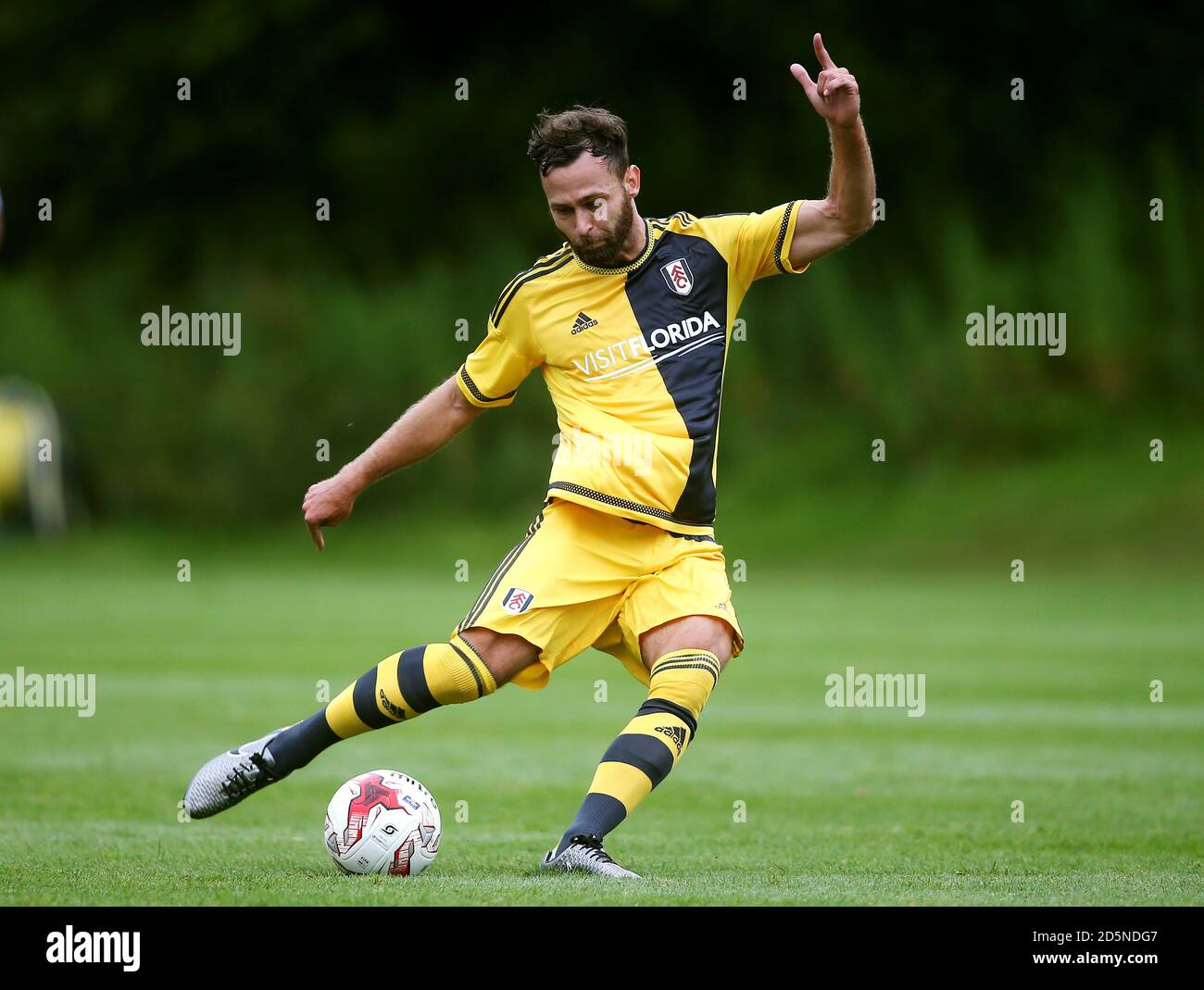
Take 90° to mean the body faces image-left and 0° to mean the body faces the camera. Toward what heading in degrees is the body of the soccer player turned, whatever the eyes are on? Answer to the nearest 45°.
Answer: approximately 0°
